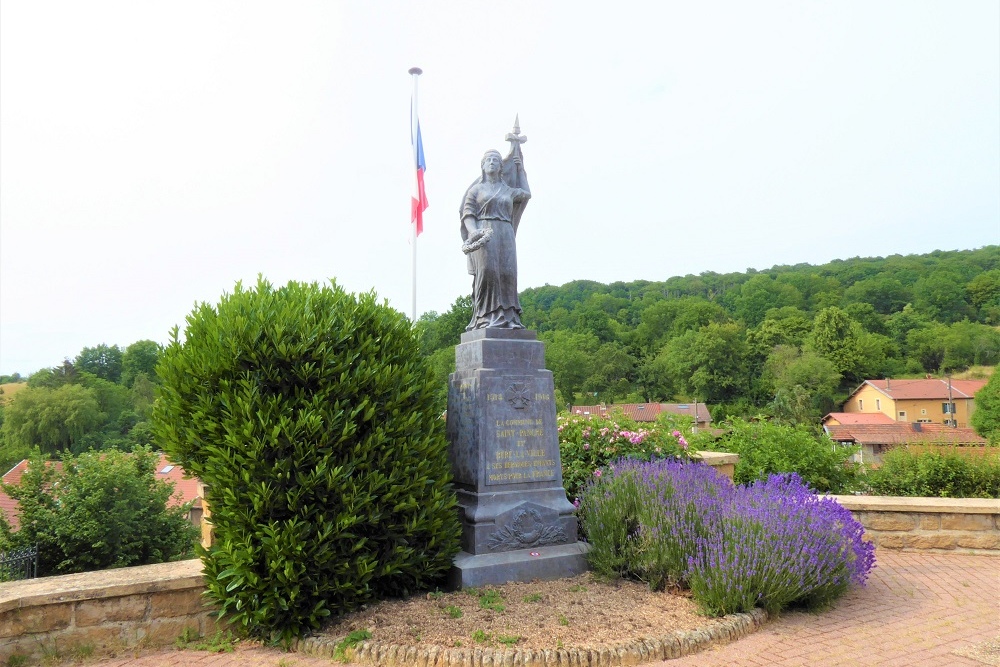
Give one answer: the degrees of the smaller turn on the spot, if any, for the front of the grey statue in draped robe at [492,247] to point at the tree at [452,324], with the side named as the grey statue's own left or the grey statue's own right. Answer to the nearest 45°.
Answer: approximately 180°

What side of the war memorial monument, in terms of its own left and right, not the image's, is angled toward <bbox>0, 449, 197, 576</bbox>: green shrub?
right

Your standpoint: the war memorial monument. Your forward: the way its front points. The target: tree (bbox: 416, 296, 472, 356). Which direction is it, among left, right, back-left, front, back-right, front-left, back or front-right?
back

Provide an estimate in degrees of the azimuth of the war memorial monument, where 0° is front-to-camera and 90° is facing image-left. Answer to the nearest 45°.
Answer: approximately 0°

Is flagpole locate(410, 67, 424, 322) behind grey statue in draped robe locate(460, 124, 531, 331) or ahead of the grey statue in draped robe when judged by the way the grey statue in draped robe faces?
behind

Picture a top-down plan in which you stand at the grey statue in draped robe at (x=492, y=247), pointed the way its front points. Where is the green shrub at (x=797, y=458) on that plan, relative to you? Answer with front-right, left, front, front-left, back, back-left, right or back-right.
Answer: back-left

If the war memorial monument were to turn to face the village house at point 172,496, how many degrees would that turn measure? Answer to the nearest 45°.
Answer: approximately 135° to its right

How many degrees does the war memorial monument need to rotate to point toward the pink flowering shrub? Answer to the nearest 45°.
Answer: approximately 135° to its left

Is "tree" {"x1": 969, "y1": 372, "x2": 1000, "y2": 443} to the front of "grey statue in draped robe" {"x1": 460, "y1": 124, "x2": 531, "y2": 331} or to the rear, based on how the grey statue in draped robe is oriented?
to the rear
